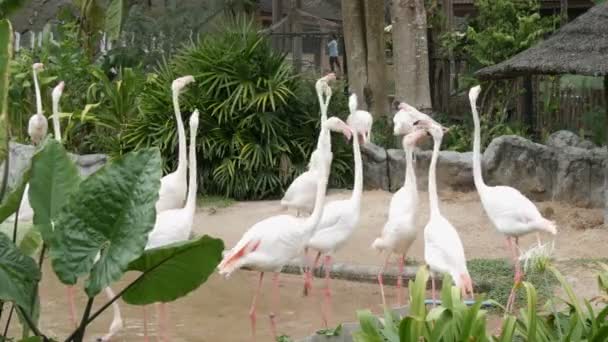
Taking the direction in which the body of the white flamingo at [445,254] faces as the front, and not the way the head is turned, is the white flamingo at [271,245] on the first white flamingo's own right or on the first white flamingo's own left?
on the first white flamingo's own left

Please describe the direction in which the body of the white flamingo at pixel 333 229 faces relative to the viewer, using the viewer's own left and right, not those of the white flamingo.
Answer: facing to the right of the viewer

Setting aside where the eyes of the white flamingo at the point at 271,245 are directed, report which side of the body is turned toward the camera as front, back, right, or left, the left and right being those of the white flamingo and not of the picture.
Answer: right

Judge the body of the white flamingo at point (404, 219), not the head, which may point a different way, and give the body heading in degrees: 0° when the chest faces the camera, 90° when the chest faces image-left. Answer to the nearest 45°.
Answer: approximately 270°

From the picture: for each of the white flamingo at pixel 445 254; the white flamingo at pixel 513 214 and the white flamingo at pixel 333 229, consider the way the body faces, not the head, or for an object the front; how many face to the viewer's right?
1

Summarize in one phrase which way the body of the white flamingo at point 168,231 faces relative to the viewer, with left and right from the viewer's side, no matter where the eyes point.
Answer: facing to the right of the viewer

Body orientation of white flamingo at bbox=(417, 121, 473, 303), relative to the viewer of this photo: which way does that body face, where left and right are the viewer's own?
facing away from the viewer and to the left of the viewer

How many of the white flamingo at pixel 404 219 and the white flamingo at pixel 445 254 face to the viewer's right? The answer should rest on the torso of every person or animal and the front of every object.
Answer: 1

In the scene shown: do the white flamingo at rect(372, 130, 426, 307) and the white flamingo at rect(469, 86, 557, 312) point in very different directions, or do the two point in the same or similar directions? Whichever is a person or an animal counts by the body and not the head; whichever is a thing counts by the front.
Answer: very different directions

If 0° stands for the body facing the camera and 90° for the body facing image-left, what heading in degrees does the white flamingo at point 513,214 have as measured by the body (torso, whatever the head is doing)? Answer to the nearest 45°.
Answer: approximately 90°

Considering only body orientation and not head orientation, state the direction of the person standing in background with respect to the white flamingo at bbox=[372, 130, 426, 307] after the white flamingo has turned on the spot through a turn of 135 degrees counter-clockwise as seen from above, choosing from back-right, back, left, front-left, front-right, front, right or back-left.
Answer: front-right

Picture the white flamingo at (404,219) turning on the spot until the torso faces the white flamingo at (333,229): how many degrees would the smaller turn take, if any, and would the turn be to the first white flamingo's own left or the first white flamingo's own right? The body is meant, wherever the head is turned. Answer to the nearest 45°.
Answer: approximately 180°
